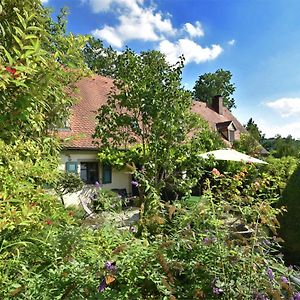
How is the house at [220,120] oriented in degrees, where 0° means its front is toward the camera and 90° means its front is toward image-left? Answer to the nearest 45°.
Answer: approximately 315°

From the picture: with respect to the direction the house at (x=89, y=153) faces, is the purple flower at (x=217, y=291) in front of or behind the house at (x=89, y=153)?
in front

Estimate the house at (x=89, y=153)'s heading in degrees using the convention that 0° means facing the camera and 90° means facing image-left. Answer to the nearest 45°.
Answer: approximately 0°

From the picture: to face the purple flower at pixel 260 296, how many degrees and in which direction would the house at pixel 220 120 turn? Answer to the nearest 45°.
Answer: approximately 45° to its right

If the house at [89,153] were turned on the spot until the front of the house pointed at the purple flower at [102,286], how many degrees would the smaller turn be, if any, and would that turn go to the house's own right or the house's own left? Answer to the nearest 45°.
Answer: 0° — it already faces it

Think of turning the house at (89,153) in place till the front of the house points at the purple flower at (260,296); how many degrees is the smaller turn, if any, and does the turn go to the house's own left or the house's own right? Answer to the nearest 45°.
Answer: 0° — it already faces it
